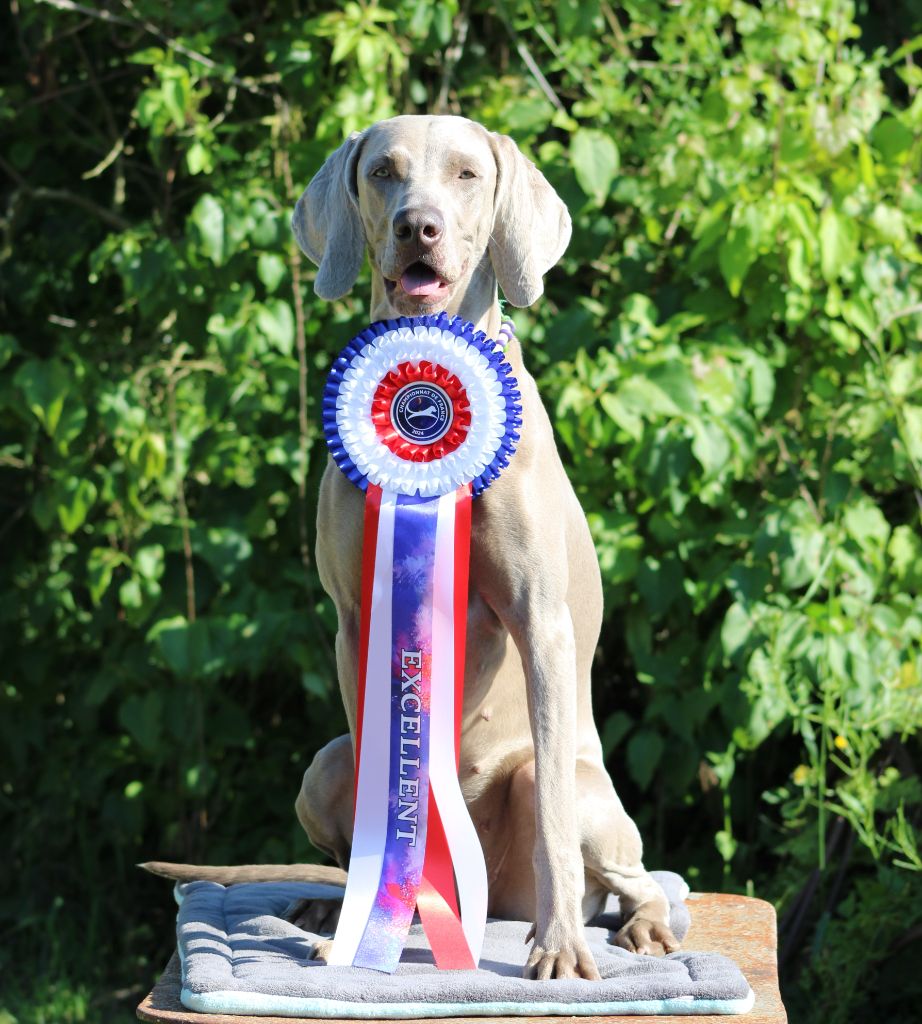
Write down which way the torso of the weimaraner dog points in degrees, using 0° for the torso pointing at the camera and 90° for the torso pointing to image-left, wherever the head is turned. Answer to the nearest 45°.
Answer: approximately 0°
